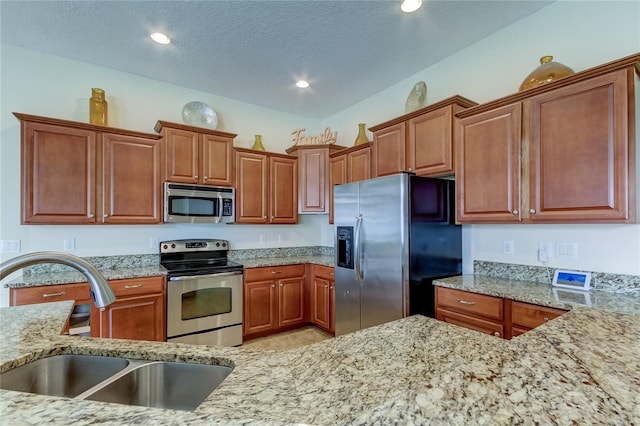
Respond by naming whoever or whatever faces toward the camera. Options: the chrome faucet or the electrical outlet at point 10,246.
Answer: the electrical outlet

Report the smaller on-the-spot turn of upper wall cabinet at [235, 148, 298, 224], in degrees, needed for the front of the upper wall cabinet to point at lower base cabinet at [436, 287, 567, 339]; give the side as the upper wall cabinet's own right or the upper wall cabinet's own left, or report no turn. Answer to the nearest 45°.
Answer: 0° — it already faces it

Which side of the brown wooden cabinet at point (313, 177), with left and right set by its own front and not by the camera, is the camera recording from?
front

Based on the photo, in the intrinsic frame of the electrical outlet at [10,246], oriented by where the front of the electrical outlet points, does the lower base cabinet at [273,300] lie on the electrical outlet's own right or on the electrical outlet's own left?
on the electrical outlet's own left

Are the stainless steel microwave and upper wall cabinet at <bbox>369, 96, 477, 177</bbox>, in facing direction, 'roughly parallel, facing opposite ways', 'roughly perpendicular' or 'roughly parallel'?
roughly perpendicular

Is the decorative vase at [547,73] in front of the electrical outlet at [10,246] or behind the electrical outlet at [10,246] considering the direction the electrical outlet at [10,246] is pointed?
in front

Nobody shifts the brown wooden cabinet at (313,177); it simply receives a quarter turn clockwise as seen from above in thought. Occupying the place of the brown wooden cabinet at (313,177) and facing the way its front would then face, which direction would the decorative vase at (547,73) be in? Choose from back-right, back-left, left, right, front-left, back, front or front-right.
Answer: back-left

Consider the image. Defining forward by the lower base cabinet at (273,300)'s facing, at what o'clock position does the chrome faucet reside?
The chrome faucet is roughly at 2 o'clock from the lower base cabinet.

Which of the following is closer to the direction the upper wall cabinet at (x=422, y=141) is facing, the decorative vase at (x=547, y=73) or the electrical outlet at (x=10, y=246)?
the electrical outlet

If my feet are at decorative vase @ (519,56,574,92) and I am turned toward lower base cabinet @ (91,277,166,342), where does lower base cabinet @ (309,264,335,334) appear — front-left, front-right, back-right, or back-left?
front-right
